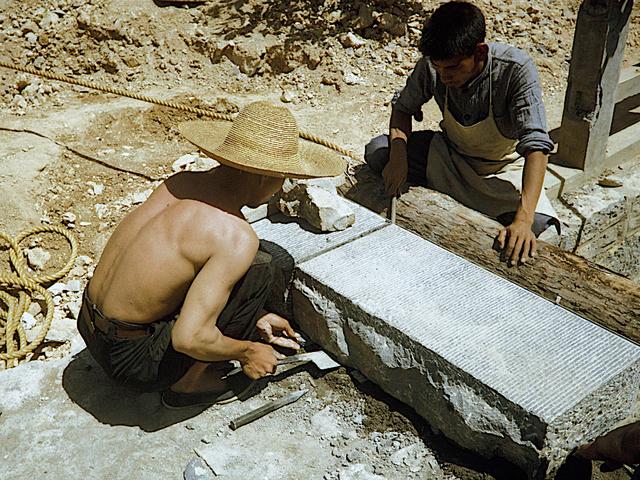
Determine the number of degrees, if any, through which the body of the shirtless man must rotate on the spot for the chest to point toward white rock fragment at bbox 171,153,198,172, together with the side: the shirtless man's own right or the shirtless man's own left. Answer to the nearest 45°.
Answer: approximately 45° to the shirtless man's own left

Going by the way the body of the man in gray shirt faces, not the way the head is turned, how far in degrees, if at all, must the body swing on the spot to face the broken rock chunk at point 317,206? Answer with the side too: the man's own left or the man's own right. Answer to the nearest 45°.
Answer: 0° — they already face it

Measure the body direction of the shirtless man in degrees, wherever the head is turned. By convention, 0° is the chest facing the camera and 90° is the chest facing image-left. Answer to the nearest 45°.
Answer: approximately 225°

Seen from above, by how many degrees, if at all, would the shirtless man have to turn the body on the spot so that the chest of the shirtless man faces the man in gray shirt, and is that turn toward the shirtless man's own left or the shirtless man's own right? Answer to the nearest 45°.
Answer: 0° — they already face them

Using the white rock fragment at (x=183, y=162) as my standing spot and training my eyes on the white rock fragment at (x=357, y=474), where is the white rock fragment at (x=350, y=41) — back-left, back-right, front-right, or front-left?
back-left

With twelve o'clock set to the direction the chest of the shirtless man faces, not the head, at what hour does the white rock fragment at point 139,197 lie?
The white rock fragment is roughly at 10 o'clock from the shirtless man.

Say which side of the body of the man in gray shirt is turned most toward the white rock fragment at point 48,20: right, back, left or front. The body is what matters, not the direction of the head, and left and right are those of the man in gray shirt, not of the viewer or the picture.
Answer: right

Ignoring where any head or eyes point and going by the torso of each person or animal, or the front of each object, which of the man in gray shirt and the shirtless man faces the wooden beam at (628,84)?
the shirtless man

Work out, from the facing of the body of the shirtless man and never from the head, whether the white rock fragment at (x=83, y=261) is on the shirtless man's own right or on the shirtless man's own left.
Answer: on the shirtless man's own left

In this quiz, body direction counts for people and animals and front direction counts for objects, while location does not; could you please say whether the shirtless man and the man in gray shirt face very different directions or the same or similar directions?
very different directions

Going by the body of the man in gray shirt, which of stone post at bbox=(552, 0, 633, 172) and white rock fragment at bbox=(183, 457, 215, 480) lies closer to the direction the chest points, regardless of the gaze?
the white rock fragment
